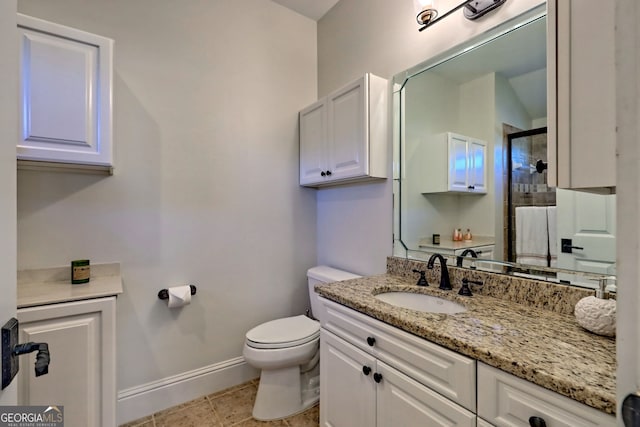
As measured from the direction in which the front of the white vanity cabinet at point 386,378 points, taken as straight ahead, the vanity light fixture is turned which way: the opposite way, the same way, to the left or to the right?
the same way

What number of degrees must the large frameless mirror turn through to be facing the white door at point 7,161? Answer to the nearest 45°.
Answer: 0° — it already faces it

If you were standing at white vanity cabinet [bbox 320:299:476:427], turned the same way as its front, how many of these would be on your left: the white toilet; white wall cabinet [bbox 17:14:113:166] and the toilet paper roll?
0

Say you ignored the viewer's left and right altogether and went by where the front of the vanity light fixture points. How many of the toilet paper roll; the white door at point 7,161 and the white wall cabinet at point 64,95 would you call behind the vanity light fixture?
0

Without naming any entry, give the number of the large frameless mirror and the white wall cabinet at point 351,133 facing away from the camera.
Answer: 0

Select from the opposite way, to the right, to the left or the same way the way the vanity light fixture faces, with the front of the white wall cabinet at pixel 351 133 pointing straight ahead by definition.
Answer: the same way

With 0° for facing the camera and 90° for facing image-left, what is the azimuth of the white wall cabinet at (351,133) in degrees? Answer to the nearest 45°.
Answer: approximately 45°

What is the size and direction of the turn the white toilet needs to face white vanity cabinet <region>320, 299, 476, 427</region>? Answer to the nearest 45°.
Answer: approximately 90° to its left

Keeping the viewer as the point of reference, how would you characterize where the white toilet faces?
facing the viewer and to the left of the viewer

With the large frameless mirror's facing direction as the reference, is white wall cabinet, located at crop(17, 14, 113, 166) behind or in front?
in front

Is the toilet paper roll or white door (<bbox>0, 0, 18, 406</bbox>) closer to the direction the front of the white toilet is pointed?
the white door

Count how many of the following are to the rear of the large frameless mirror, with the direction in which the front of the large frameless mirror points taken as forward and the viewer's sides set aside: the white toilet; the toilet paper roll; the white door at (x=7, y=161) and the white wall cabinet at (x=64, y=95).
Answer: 0

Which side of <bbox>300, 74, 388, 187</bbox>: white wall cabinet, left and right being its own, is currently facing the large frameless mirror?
left

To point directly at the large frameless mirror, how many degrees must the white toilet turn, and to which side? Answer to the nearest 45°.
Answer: approximately 135° to its left

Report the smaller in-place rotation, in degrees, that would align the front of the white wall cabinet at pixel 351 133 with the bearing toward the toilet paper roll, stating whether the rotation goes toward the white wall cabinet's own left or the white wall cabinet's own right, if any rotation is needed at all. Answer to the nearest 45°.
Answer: approximately 45° to the white wall cabinet's own right

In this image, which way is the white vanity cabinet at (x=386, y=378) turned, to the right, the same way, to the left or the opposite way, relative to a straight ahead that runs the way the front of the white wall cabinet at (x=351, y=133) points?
the same way

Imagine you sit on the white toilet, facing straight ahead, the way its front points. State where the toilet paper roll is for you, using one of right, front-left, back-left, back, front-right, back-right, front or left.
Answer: front-right

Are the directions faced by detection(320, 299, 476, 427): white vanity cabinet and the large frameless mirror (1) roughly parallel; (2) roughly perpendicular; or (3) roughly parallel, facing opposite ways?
roughly parallel
